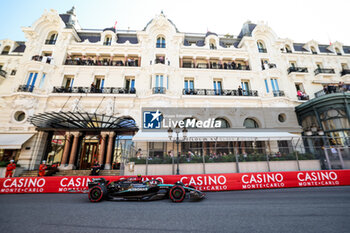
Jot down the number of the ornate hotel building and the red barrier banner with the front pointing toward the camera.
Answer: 2

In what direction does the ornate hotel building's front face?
toward the camera

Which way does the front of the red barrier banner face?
toward the camera

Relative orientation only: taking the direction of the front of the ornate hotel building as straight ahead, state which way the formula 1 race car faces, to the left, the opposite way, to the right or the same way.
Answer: to the left

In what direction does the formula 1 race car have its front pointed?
to the viewer's right

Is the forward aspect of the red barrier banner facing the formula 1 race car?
yes

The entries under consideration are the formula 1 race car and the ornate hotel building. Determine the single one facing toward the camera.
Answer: the ornate hotel building

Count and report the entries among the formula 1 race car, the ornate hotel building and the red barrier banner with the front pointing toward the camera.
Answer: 2

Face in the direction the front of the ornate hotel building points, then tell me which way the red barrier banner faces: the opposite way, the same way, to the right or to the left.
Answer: the same way

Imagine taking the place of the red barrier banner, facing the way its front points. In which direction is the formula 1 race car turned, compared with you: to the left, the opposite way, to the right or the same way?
to the left
